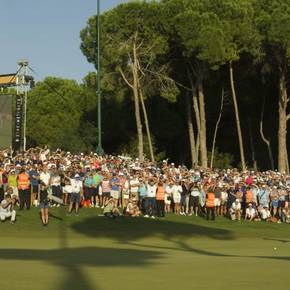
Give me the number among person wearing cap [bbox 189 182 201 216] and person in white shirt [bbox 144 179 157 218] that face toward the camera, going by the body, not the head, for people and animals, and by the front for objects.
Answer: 2

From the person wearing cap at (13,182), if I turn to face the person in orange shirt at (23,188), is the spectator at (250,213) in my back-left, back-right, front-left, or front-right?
front-left

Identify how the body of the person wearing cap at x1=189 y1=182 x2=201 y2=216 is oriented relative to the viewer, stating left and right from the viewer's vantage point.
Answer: facing the viewer

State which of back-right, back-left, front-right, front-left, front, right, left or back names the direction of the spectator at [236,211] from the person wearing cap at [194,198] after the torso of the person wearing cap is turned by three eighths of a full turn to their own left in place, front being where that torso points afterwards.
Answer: front-right

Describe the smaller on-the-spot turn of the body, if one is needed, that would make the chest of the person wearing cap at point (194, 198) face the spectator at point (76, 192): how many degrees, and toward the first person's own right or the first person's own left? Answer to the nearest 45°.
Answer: approximately 45° to the first person's own right

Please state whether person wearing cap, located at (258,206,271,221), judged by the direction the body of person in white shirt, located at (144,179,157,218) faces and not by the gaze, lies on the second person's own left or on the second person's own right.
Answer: on the second person's own left

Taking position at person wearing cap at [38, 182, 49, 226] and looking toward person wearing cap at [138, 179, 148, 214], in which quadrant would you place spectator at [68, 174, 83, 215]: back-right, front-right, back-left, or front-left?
front-left

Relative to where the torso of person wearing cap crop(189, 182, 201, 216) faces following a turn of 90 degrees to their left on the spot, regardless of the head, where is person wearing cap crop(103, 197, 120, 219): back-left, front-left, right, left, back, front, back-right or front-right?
back-right

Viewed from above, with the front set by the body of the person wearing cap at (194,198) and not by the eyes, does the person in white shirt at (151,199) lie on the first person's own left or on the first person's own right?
on the first person's own right

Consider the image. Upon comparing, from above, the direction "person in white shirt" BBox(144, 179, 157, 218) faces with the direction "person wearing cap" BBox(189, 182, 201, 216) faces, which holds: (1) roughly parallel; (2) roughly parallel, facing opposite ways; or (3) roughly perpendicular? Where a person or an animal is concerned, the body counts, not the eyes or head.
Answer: roughly parallel
